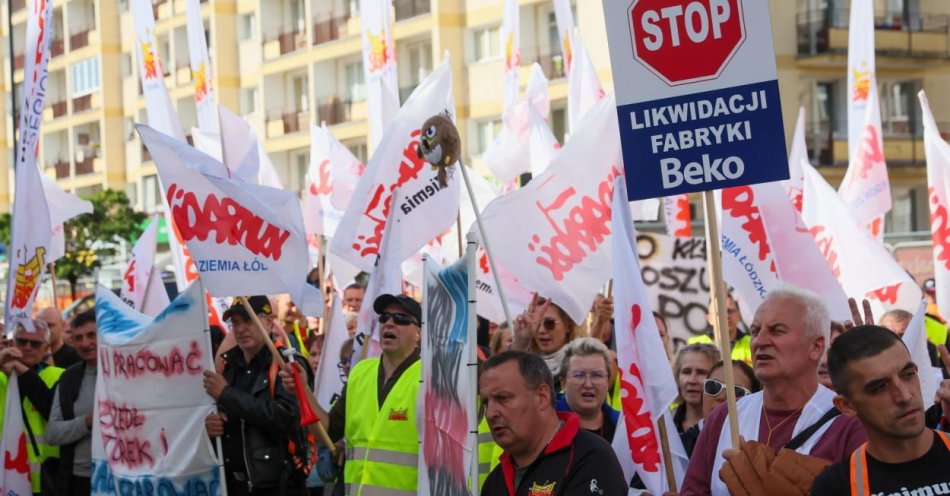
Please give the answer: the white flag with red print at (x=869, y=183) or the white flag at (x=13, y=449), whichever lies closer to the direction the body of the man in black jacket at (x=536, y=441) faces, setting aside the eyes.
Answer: the white flag

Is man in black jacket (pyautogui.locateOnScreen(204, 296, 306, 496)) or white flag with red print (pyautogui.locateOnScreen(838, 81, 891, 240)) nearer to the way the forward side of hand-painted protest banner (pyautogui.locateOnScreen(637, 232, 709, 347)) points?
the man in black jacket

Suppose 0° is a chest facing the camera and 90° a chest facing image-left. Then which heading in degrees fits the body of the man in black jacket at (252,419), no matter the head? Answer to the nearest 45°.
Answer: approximately 45°

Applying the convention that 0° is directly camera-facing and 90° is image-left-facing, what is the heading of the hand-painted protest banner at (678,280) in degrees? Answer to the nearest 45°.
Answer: approximately 0°

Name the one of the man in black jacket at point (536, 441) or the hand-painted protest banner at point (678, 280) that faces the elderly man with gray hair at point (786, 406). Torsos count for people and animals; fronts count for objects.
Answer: the hand-painted protest banner
